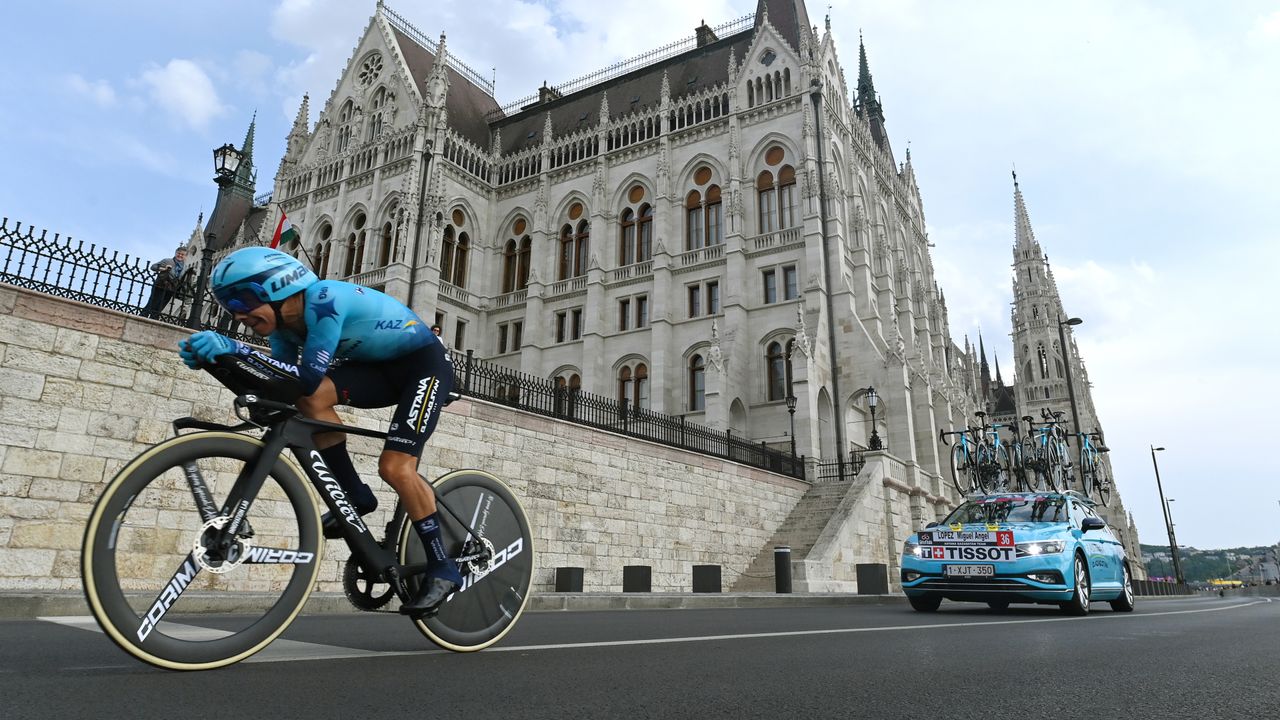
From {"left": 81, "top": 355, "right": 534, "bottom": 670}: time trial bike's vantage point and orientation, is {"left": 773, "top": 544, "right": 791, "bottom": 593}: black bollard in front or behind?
behind

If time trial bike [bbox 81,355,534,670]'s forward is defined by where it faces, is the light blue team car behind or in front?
behind

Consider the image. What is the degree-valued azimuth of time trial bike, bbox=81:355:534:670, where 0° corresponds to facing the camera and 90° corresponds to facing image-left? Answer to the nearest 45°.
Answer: approximately 45°

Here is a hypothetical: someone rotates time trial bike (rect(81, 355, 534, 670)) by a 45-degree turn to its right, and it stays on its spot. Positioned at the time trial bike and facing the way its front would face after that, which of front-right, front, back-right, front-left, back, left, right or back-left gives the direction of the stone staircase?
back-right

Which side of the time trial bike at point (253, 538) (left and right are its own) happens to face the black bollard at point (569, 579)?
back

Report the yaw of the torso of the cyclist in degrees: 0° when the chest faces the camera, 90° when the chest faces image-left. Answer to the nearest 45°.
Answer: approximately 45°

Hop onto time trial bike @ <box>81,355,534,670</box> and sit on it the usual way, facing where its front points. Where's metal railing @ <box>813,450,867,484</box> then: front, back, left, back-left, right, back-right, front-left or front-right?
back

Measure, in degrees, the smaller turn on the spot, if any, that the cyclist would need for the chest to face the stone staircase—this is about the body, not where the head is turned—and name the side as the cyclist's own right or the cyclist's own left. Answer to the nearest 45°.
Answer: approximately 180°

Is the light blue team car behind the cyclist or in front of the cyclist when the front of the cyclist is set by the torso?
behind

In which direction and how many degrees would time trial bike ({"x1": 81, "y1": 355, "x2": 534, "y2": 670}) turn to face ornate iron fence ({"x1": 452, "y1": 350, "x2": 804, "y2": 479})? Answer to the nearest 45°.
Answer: approximately 180°
